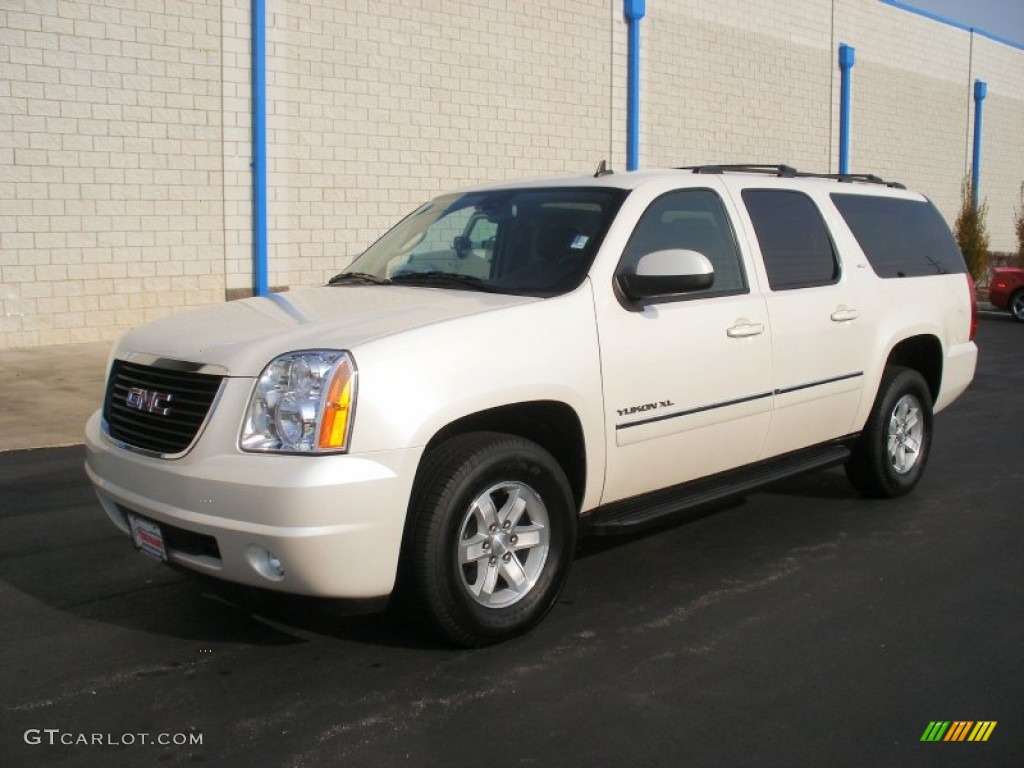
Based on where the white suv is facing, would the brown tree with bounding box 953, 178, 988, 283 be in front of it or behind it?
behind

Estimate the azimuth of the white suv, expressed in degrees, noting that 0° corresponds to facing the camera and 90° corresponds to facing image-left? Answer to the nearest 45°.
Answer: approximately 45°

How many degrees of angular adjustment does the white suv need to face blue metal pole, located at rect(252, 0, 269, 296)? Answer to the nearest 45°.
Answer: approximately 135° to its right

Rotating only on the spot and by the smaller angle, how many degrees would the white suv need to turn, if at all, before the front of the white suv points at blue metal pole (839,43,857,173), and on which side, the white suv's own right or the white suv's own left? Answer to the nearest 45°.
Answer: approximately 135° to the white suv's own right

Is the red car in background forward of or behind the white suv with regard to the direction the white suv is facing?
behind
